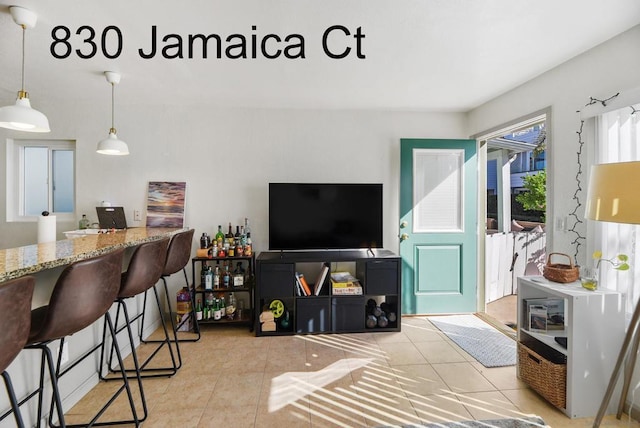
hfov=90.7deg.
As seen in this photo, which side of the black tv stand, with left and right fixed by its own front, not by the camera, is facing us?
front

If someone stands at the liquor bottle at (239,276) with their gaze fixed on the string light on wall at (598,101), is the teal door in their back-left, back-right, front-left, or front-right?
front-left

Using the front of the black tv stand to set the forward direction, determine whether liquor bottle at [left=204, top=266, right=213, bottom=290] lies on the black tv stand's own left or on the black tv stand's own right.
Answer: on the black tv stand's own right

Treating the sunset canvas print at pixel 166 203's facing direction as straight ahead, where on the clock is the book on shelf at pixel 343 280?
The book on shelf is roughly at 10 o'clock from the sunset canvas print.

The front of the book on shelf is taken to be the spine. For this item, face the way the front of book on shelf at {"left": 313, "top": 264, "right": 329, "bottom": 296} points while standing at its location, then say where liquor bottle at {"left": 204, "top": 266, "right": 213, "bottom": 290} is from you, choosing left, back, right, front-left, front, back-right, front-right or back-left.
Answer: right

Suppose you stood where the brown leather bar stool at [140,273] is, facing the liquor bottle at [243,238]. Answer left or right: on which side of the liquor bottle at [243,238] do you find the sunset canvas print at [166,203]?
left

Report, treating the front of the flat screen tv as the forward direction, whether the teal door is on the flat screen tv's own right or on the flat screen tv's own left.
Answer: on the flat screen tv's own left

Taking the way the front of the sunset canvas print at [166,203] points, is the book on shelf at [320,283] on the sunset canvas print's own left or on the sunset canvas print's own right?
on the sunset canvas print's own left

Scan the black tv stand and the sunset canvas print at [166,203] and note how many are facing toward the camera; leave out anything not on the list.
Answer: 2

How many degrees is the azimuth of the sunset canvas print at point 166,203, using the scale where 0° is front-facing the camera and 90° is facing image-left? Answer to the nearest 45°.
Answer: approximately 0°

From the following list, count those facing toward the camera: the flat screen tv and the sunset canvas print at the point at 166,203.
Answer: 2

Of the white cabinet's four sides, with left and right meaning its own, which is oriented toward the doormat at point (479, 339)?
right

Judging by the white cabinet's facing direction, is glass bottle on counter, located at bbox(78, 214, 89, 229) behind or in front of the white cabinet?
in front

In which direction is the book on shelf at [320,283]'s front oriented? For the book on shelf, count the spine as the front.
toward the camera

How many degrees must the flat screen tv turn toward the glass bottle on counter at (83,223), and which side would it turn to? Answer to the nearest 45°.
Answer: approximately 90° to its right

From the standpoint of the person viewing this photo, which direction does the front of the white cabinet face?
facing the viewer and to the left of the viewer

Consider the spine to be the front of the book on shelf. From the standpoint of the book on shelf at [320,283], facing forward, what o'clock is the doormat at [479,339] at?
The doormat is roughly at 9 o'clock from the book on shelf.
